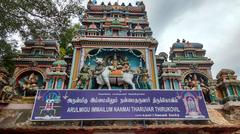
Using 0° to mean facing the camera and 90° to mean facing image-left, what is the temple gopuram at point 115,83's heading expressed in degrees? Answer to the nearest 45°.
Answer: approximately 0°

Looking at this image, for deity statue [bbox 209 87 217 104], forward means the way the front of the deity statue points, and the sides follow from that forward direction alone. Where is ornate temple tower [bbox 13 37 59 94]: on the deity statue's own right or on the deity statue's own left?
on the deity statue's own right

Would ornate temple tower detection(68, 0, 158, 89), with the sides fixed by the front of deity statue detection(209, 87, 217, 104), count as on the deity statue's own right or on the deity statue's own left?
on the deity statue's own right
